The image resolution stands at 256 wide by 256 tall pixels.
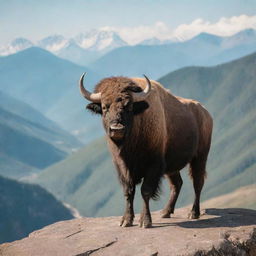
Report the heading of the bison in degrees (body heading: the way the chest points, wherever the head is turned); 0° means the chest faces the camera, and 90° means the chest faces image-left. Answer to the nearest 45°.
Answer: approximately 45°
